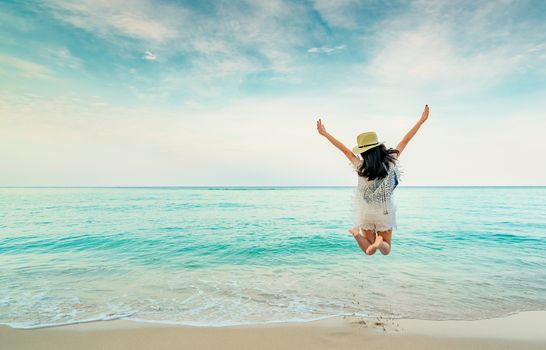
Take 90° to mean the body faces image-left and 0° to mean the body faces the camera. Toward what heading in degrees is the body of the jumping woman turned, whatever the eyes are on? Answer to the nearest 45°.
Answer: approximately 180°

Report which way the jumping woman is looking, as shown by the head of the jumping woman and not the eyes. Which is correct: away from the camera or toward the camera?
away from the camera
